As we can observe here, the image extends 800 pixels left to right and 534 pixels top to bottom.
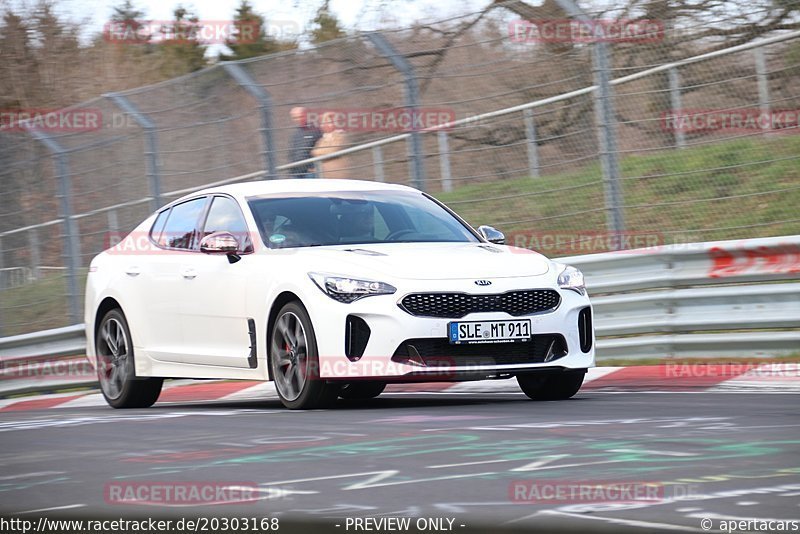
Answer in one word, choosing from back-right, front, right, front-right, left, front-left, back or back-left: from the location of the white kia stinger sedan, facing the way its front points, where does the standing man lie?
back-left

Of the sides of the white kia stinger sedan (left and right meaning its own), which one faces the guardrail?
left

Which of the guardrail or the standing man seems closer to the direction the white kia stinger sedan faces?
the guardrail

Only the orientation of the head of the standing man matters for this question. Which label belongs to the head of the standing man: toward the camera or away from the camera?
toward the camera

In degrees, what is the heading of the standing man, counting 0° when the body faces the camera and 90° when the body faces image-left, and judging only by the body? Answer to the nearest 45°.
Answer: approximately 45°

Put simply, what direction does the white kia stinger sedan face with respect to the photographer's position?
facing the viewer and to the right of the viewer

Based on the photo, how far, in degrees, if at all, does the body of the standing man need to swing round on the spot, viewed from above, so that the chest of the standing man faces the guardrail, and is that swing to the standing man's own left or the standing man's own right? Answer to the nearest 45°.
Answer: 0° — they already face it

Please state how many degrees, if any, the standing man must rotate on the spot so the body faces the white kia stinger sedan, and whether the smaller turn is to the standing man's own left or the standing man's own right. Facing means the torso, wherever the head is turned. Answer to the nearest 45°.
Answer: approximately 45° to the standing man's own left

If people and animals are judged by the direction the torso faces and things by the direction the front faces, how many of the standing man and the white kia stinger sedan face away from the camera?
0
